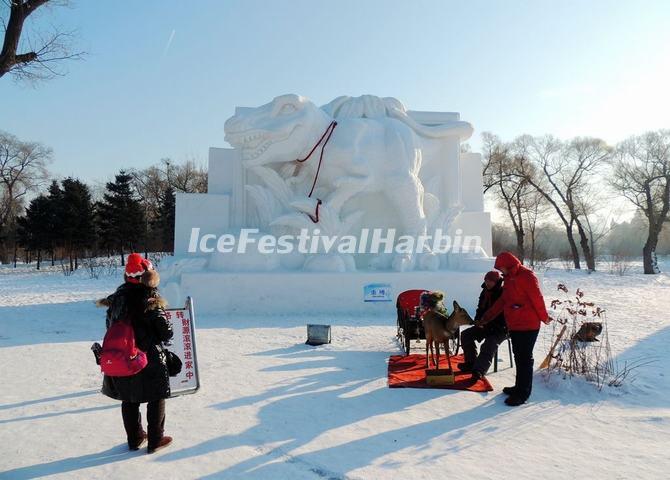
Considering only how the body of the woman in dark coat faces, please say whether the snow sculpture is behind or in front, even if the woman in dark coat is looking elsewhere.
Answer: in front

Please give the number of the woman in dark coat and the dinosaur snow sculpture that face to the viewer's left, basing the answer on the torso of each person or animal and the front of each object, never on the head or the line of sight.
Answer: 1

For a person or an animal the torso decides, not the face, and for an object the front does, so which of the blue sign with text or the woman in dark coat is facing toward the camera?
the blue sign with text

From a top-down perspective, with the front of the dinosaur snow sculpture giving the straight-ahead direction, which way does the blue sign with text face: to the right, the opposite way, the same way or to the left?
to the left

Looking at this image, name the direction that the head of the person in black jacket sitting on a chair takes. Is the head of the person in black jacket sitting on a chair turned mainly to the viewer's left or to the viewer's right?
to the viewer's left

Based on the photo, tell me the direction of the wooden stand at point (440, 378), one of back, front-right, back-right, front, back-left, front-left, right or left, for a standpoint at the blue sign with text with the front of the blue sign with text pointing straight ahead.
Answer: front

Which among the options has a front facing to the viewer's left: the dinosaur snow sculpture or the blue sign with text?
the dinosaur snow sculpture

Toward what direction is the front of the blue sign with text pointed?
toward the camera

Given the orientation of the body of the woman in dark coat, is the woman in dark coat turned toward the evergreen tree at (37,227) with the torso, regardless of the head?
no

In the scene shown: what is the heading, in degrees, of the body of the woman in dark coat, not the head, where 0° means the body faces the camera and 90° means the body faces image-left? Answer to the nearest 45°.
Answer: approximately 225°

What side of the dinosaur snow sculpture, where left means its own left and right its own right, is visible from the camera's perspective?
left

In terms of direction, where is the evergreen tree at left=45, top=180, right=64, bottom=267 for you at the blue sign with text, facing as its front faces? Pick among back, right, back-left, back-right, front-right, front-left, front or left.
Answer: back-right

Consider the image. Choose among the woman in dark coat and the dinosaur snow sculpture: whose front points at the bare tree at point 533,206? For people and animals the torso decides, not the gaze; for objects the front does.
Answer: the woman in dark coat

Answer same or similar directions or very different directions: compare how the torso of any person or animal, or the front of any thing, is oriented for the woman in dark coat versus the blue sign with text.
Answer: very different directions

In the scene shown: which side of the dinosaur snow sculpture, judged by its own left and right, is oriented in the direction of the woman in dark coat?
left

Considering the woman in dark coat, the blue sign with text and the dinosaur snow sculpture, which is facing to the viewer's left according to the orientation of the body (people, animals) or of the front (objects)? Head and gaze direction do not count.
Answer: the dinosaur snow sculpture

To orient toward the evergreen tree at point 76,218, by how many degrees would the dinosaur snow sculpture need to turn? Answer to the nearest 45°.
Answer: approximately 45° to its right
